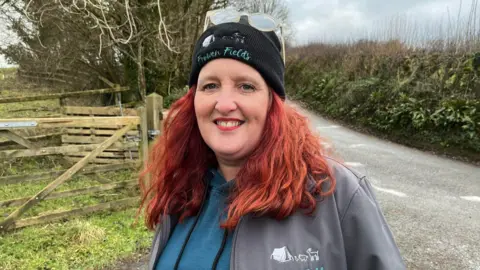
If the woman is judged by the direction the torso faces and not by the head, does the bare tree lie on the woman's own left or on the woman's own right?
on the woman's own right

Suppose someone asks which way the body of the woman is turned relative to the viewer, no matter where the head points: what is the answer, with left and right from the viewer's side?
facing the viewer and to the left of the viewer

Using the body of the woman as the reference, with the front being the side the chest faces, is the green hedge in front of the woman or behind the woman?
behind

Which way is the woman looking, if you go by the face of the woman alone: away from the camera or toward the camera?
toward the camera

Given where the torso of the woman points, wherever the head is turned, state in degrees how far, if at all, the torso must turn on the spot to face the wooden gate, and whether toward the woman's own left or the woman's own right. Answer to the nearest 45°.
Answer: approximately 90° to the woman's own right

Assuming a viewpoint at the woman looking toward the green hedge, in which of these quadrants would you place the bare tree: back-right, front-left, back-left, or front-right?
front-left
